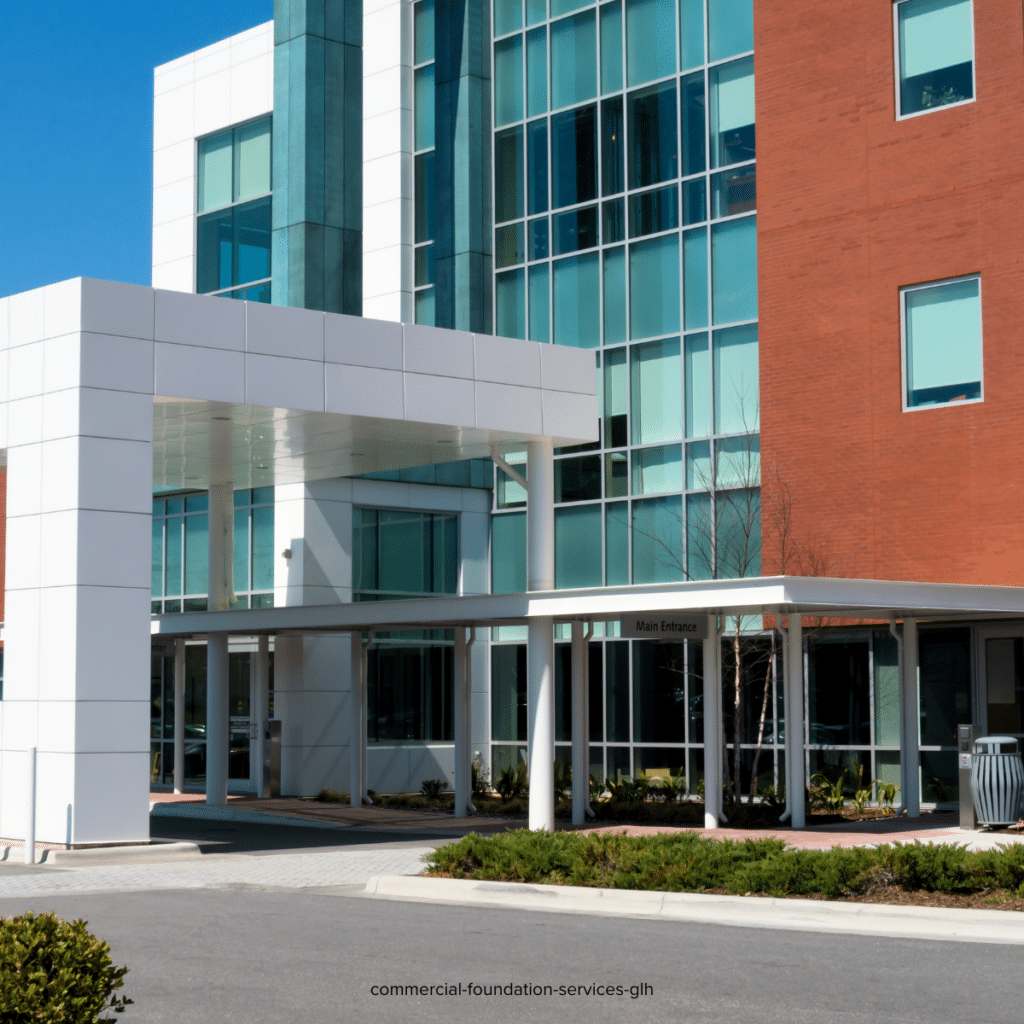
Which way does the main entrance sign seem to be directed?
toward the camera

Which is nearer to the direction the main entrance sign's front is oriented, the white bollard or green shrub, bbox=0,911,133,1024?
the green shrub

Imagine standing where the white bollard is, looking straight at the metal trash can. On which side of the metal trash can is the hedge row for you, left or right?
right

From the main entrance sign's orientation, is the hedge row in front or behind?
in front

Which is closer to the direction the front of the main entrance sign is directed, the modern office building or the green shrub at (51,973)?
the green shrub

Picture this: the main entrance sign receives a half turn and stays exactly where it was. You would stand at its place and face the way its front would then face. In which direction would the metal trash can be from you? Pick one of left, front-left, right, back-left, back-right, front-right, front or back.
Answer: right

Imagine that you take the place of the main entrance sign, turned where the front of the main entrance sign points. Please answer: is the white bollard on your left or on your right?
on your right

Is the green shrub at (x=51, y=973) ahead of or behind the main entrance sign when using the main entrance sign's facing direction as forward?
ahead
